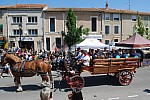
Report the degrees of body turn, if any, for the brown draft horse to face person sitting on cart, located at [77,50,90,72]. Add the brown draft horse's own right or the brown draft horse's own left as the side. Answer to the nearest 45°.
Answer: approximately 180°

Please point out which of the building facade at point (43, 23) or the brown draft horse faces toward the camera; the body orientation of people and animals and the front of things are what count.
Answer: the building facade

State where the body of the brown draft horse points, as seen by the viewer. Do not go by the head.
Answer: to the viewer's left

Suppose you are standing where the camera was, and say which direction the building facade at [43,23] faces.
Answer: facing the viewer

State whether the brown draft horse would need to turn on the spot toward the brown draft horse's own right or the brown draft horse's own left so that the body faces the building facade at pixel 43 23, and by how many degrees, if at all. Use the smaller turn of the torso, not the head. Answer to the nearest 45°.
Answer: approximately 90° to the brown draft horse's own right

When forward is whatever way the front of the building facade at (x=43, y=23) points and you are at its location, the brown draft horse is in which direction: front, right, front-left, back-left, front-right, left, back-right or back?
front

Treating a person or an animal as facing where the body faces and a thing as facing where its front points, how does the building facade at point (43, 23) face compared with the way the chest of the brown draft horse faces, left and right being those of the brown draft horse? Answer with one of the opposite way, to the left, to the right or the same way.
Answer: to the left

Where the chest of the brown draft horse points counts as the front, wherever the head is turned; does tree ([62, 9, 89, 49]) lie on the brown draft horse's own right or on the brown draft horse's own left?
on the brown draft horse's own right

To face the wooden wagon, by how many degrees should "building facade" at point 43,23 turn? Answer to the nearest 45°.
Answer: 0° — it already faces it

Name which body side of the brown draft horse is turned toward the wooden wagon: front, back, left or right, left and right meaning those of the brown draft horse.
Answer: back

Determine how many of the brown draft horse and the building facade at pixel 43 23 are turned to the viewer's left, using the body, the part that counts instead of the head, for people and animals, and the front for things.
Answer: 1
